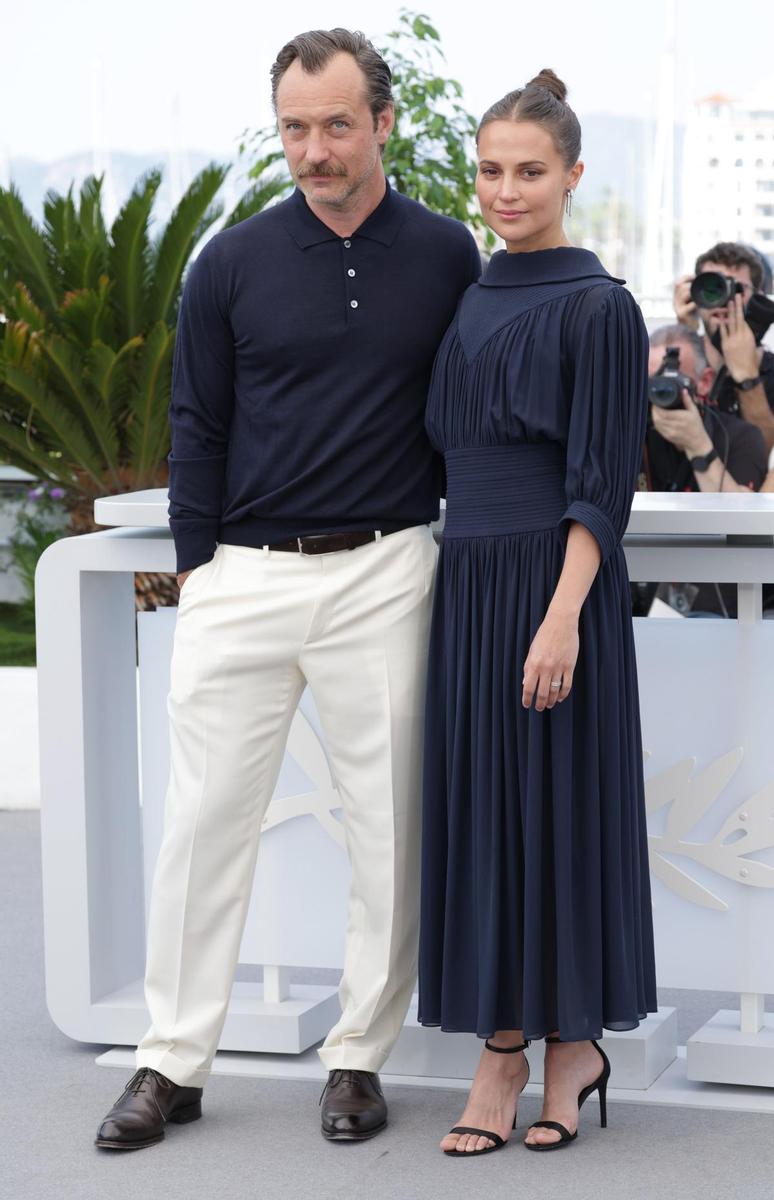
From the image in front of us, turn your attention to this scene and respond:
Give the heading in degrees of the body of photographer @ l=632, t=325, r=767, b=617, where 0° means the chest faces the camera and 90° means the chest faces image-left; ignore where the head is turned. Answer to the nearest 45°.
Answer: approximately 45°

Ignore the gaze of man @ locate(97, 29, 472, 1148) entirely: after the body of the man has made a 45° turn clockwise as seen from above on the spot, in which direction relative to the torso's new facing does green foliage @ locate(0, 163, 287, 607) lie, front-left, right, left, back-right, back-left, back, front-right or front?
back-right

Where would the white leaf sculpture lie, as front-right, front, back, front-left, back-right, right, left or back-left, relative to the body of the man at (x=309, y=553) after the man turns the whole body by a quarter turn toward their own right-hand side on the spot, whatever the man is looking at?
back

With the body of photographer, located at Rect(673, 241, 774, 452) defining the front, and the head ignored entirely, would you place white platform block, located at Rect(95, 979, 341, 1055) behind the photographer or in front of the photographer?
in front

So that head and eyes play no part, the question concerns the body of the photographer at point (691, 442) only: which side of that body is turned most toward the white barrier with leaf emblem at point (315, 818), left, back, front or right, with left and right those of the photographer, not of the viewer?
front

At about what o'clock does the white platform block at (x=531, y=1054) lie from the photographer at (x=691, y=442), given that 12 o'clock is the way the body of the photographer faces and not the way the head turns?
The white platform block is roughly at 11 o'clock from the photographer.

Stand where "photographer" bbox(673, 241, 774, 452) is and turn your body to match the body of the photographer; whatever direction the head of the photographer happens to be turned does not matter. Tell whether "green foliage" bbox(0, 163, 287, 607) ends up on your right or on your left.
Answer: on your right

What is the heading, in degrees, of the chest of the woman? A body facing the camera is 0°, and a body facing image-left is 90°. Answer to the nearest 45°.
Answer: approximately 45°

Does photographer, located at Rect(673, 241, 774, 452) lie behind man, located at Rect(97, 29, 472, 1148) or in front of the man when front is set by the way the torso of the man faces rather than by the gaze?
behind
